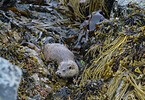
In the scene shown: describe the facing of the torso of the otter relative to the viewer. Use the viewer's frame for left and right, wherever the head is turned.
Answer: facing the viewer and to the right of the viewer
